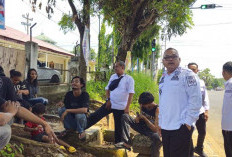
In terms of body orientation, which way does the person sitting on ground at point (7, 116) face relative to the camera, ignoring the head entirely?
to the viewer's right

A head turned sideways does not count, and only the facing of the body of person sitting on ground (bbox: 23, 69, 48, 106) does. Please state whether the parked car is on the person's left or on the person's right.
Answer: on the person's left

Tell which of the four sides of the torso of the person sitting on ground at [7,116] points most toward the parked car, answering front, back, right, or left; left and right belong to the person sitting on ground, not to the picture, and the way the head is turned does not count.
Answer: left

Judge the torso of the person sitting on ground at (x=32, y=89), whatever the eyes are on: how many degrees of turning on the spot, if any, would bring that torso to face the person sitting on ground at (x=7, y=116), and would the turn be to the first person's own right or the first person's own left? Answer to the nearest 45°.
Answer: approximately 45° to the first person's own right
